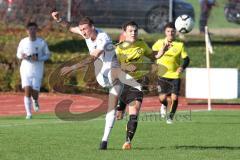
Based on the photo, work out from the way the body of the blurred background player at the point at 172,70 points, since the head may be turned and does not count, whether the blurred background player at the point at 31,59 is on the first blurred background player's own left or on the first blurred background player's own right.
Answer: on the first blurred background player's own right

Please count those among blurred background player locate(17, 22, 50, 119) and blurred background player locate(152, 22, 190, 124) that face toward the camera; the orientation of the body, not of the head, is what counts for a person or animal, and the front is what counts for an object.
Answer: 2

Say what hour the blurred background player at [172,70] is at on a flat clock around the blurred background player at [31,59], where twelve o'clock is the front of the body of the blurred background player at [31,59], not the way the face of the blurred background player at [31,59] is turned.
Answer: the blurred background player at [172,70] is roughly at 10 o'clock from the blurred background player at [31,59].

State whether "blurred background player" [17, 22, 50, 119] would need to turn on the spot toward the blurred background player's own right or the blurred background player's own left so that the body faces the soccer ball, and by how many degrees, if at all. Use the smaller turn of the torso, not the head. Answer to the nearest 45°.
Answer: approximately 45° to the blurred background player's own left

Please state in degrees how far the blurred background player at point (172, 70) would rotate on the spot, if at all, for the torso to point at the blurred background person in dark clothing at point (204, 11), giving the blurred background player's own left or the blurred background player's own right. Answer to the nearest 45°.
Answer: approximately 180°

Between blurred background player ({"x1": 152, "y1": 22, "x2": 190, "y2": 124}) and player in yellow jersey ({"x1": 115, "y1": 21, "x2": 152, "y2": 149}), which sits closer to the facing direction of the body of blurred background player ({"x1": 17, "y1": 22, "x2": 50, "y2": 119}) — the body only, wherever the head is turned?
the player in yellow jersey
